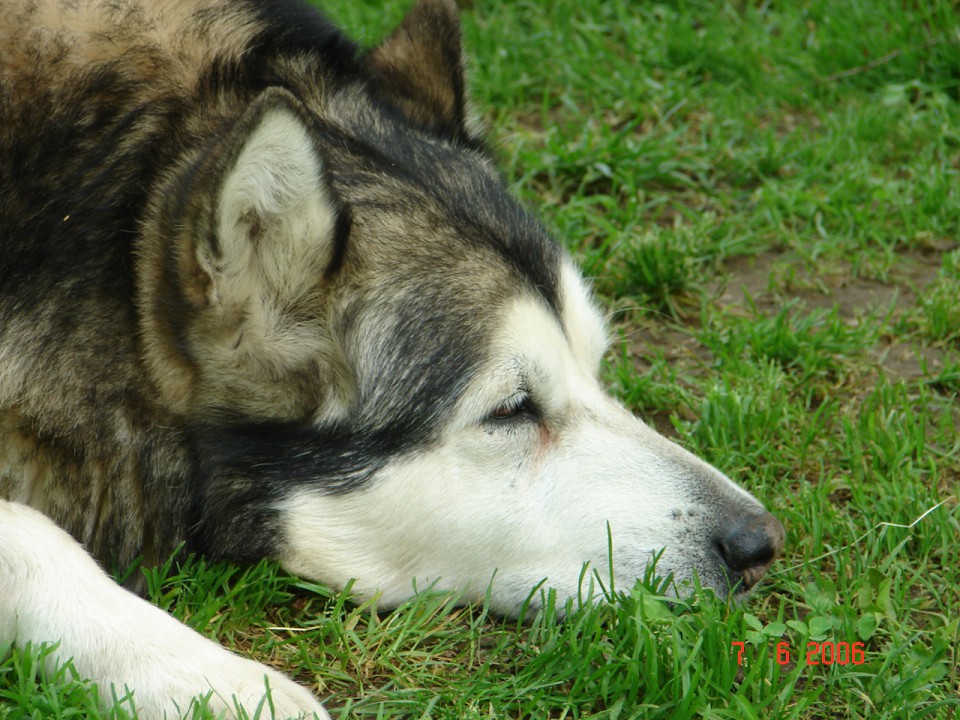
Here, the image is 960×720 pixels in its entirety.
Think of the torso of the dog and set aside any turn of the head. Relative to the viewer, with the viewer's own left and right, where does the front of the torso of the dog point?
facing to the right of the viewer
